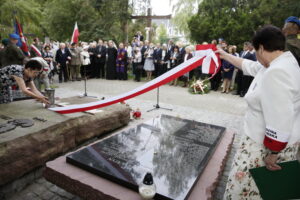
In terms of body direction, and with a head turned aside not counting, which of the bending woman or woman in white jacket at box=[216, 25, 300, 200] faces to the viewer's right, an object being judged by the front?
the bending woman

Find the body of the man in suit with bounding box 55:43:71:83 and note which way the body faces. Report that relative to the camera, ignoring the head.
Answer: toward the camera

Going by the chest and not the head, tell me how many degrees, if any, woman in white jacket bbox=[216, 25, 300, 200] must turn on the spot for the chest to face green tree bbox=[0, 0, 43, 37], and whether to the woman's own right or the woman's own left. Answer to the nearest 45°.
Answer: approximately 45° to the woman's own right

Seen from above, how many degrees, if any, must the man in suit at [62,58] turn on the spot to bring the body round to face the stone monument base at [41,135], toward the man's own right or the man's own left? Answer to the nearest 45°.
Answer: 0° — they already face it

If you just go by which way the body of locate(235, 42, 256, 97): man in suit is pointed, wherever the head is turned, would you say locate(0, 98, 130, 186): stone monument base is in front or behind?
in front

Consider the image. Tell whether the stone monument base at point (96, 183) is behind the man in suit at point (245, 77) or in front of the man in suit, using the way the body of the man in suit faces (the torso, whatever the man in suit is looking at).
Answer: in front

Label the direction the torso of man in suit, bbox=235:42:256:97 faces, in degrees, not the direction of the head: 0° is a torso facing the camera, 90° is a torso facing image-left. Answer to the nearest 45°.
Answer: approximately 45°

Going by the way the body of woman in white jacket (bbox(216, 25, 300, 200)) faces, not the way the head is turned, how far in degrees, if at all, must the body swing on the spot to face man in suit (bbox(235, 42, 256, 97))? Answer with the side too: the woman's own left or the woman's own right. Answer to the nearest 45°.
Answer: approximately 90° to the woman's own right

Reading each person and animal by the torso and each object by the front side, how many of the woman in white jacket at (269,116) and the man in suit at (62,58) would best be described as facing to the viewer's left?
1

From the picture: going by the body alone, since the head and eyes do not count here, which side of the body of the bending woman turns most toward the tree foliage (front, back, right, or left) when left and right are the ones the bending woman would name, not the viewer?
left

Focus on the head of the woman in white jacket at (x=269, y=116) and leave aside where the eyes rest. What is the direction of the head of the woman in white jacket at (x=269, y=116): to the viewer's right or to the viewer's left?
to the viewer's left

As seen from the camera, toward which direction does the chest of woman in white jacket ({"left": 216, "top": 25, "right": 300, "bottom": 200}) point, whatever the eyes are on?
to the viewer's left

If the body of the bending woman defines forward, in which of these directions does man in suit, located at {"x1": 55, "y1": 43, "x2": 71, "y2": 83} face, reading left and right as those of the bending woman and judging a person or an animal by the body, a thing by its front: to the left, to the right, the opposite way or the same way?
to the right

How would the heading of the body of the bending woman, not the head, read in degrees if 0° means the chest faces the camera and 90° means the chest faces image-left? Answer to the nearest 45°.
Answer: approximately 270°

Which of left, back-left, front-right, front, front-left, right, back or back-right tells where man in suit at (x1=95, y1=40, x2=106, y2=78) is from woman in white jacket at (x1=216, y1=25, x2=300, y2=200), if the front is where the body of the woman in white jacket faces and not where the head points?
front-right
